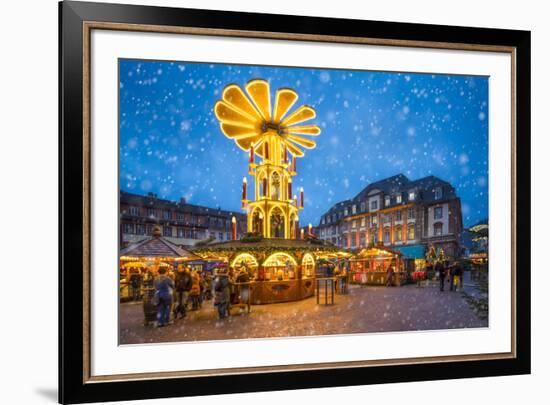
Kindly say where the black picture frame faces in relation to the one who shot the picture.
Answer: facing the viewer and to the right of the viewer
